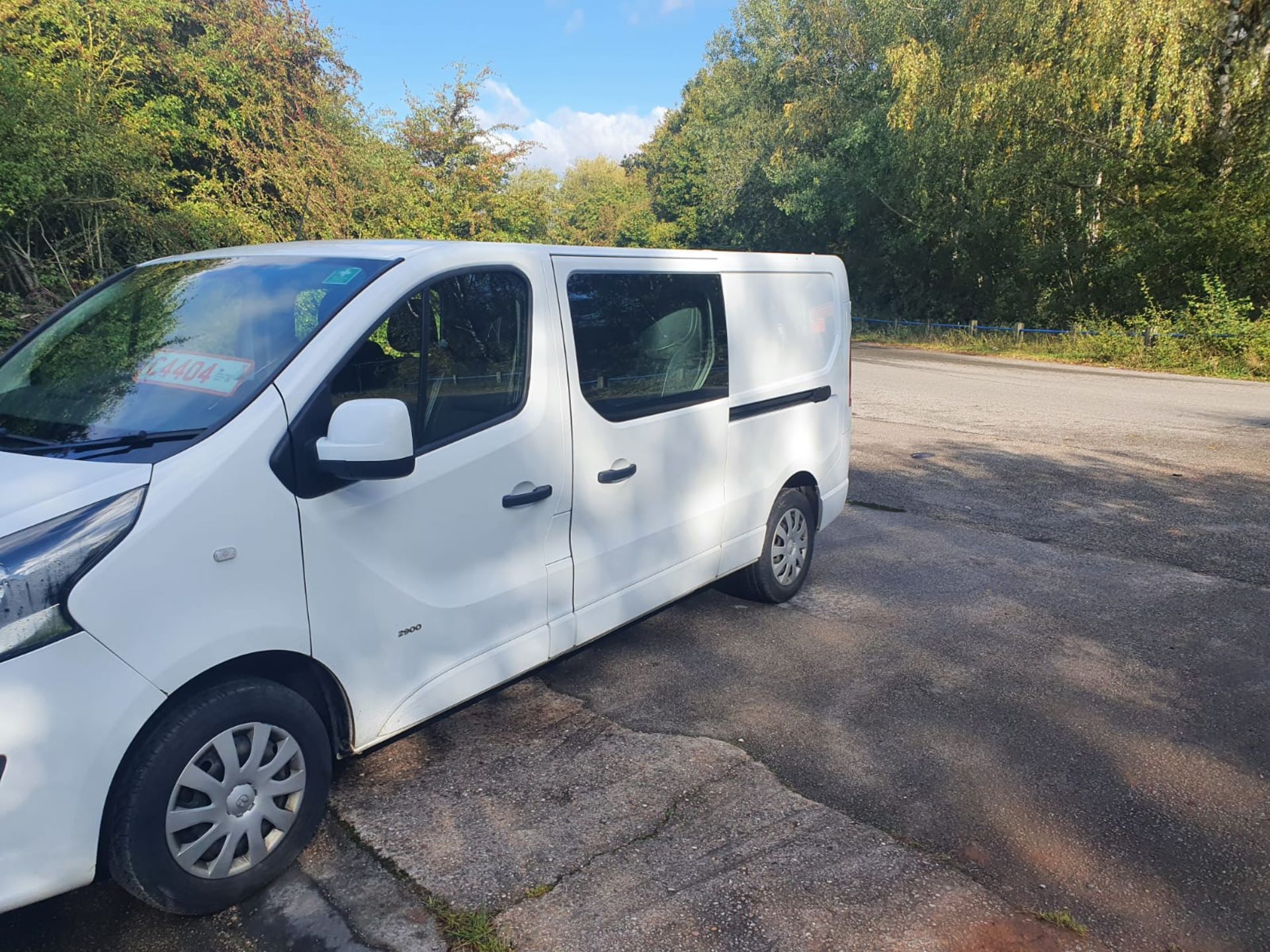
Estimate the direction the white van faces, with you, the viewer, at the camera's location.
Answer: facing the viewer and to the left of the viewer

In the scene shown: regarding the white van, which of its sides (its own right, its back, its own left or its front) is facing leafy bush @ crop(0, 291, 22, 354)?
right
